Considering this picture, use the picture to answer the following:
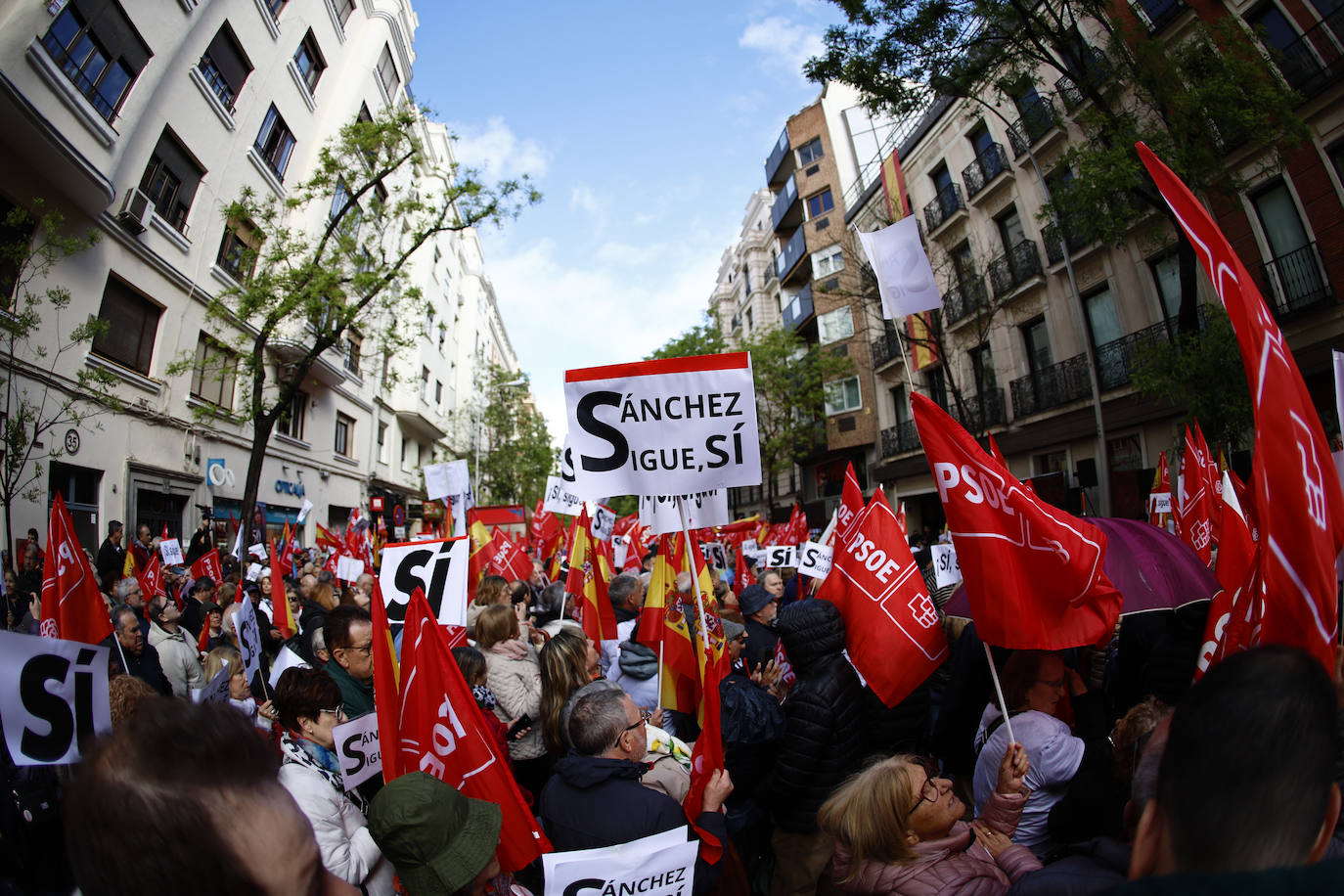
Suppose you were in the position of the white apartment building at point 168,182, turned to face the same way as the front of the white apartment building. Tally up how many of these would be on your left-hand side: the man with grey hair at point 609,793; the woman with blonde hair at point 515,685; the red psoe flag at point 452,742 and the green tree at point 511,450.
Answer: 1

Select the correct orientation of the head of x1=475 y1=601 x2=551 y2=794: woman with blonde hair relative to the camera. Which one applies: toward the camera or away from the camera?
away from the camera

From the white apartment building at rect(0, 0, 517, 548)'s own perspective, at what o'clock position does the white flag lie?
The white flag is roughly at 1 o'clock from the white apartment building.

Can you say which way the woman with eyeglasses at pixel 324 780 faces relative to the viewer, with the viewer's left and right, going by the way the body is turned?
facing to the right of the viewer

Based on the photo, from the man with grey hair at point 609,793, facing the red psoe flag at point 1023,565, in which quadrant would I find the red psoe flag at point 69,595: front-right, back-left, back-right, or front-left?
back-left

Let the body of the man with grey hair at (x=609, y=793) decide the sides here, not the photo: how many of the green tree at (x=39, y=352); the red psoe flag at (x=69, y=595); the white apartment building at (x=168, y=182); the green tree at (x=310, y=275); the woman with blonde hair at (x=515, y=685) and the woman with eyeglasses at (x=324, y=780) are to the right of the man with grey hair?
0

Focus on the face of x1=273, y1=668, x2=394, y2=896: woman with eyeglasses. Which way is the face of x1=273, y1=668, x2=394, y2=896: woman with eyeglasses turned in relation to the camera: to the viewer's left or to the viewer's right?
to the viewer's right

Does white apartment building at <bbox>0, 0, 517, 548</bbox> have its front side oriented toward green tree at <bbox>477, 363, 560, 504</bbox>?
no

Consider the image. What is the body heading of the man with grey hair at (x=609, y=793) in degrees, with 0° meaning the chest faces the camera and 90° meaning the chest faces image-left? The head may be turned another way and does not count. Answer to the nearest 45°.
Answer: approximately 225°

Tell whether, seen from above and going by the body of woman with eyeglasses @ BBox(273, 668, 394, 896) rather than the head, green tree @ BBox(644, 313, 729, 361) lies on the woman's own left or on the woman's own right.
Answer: on the woman's own left

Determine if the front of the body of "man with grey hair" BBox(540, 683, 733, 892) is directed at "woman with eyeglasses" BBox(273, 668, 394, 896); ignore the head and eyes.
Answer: no
